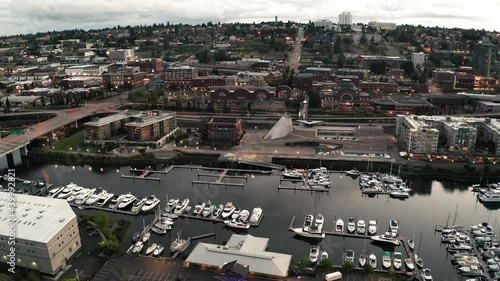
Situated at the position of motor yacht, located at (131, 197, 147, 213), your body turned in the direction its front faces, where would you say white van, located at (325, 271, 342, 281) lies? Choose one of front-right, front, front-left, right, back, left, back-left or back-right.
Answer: right

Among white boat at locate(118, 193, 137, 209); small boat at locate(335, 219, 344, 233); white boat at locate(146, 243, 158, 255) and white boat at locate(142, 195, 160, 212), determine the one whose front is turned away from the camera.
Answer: the small boat

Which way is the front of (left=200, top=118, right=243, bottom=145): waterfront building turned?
toward the camera

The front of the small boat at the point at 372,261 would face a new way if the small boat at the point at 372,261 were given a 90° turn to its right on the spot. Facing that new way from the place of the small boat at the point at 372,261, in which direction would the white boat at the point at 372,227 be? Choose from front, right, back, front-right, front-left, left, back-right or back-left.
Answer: left

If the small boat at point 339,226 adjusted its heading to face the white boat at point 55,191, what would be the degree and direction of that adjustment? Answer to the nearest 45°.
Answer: approximately 90° to its left

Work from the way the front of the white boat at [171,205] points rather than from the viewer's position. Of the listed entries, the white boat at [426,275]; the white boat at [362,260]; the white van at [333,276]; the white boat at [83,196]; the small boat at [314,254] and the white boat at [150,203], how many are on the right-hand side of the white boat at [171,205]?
4

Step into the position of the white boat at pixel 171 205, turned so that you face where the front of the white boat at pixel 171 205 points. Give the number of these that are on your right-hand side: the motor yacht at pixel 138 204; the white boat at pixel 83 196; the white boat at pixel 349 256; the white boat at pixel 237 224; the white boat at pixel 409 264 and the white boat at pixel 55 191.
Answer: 3
